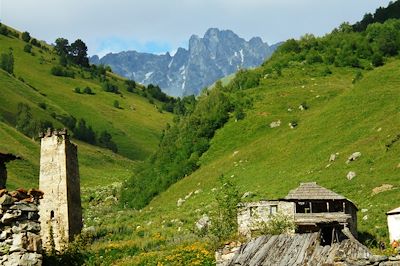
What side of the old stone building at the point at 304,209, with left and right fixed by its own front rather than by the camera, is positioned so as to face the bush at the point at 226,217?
right

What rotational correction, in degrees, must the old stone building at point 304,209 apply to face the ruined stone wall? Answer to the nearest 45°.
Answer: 0° — it already faces it

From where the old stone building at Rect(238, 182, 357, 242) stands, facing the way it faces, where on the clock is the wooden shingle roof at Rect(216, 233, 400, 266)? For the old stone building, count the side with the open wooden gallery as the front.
The wooden shingle roof is roughly at 12 o'clock from the old stone building.

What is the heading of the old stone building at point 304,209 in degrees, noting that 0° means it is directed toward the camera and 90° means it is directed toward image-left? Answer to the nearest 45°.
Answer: approximately 0°
